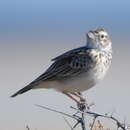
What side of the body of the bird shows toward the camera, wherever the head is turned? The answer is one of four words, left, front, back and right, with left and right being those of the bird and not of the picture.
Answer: right
